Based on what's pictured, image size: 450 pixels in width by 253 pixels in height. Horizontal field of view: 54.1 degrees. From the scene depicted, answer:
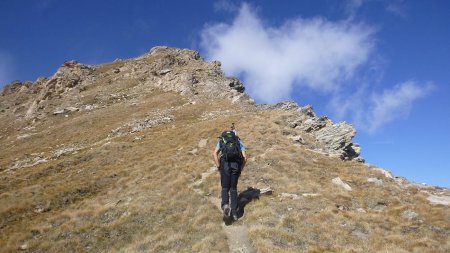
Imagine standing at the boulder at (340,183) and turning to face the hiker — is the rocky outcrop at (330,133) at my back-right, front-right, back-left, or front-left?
back-right

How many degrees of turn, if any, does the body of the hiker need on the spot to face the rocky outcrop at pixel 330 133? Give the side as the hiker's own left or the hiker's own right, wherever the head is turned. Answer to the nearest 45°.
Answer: approximately 45° to the hiker's own right

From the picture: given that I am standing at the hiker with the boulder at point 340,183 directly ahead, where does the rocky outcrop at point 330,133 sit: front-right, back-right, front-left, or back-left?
front-left

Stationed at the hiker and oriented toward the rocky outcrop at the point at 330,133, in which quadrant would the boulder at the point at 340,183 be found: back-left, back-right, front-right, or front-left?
front-right

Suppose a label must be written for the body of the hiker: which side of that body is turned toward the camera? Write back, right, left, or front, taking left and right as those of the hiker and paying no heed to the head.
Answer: back

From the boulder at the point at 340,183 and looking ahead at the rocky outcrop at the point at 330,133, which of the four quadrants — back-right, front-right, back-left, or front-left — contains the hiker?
back-left

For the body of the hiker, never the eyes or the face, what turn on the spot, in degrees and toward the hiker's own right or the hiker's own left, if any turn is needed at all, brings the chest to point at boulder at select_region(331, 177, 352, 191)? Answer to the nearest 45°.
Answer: approximately 45° to the hiker's own right
